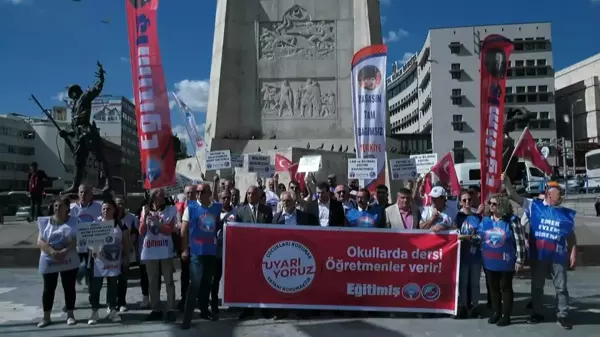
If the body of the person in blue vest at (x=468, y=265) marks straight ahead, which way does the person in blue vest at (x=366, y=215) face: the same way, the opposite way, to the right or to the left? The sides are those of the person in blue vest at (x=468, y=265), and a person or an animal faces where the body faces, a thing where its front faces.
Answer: the same way

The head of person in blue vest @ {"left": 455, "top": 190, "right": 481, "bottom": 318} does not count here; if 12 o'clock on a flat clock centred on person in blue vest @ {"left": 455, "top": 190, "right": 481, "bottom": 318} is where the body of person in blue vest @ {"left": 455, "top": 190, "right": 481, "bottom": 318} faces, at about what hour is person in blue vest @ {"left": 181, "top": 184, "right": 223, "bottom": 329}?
person in blue vest @ {"left": 181, "top": 184, "right": 223, "bottom": 329} is roughly at 2 o'clock from person in blue vest @ {"left": 455, "top": 190, "right": 481, "bottom": 318}.

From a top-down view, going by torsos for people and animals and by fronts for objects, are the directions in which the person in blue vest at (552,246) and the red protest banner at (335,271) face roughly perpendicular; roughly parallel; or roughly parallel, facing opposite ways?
roughly parallel

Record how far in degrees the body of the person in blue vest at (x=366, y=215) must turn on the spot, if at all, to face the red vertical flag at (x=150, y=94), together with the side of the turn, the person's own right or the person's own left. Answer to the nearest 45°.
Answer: approximately 90° to the person's own right

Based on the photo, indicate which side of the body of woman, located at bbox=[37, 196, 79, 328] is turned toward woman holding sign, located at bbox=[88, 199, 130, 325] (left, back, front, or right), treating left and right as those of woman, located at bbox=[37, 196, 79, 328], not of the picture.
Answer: left

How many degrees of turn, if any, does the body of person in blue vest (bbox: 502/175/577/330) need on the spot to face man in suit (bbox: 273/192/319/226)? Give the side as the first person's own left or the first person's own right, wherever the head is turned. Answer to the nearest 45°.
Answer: approximately 90° to the first person's own right

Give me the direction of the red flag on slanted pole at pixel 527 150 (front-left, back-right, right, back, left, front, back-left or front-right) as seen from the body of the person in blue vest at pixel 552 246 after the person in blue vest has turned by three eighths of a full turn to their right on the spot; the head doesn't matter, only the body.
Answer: front-left

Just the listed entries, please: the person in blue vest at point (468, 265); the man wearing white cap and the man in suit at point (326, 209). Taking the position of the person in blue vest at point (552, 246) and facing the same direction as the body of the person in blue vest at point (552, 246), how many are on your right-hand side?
3

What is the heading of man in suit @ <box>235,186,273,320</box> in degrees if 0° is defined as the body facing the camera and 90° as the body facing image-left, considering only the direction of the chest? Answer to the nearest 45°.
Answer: approximately 0°

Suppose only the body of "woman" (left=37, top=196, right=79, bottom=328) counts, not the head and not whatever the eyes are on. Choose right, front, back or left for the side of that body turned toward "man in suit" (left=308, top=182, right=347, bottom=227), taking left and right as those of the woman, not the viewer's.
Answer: left

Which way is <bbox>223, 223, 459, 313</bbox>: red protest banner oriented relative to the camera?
toward the camera

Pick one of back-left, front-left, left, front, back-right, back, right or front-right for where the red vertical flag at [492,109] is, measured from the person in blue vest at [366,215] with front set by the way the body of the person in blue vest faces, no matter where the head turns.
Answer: back-left

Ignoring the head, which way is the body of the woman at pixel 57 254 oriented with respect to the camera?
toward the camera

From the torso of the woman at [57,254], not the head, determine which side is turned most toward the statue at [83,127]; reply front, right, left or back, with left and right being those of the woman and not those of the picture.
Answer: back

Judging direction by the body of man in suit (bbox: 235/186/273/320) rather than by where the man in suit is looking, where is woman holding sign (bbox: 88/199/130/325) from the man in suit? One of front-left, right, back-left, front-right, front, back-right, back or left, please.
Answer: right
